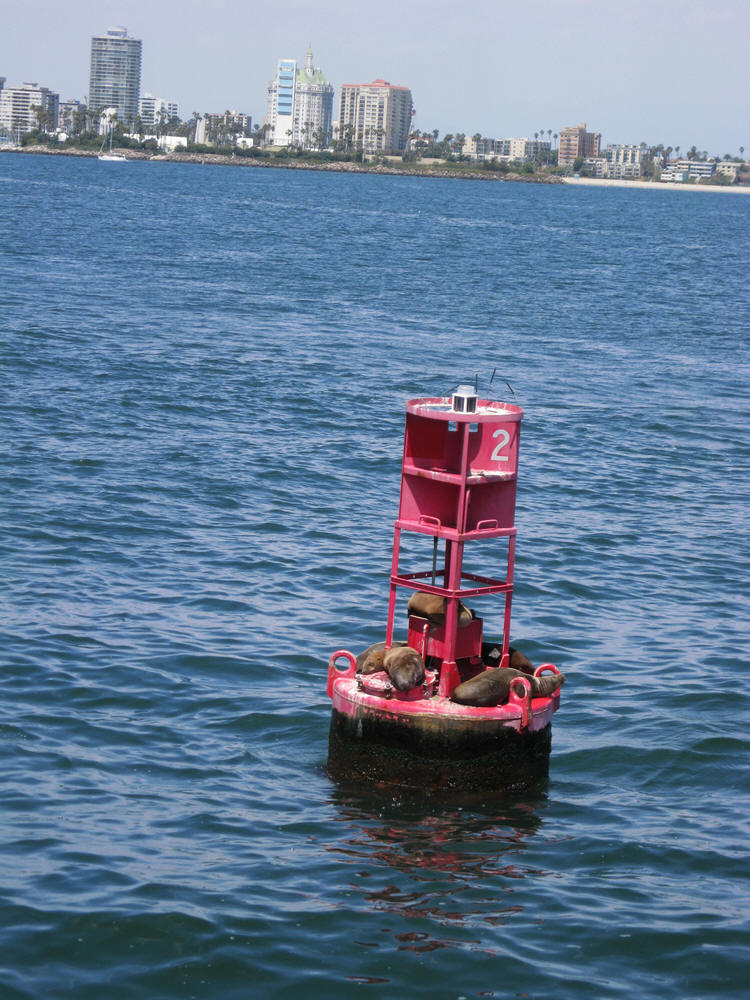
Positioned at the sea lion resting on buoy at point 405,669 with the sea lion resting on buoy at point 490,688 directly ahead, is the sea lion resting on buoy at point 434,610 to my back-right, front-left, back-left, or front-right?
front-left

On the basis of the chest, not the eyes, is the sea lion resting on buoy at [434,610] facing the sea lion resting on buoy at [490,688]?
no

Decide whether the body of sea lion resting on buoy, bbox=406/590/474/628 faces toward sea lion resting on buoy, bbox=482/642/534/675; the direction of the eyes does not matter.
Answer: no
